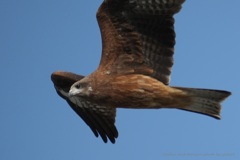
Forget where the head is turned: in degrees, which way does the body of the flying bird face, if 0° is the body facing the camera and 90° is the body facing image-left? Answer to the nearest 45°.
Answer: approximately 90°
